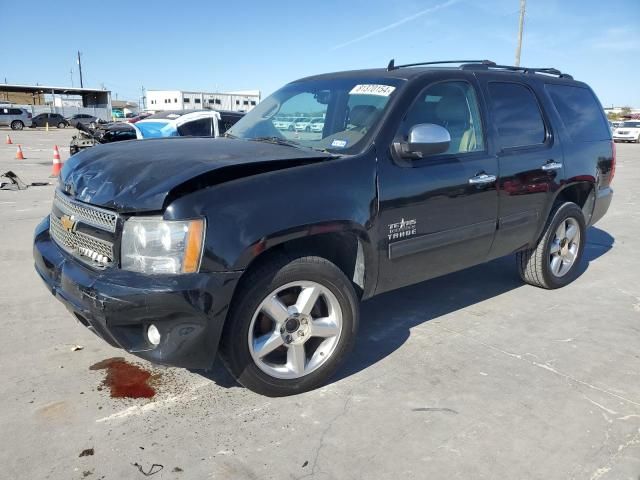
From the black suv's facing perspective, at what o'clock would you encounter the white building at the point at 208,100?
The white building is roughly at 4 o'clock from the black suv.

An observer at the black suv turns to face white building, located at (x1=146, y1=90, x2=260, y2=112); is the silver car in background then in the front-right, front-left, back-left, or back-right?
front-left

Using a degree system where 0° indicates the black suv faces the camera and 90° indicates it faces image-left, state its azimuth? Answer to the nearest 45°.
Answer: approximately 45°

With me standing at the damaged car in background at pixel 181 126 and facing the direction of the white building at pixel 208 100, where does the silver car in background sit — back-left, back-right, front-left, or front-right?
front-left

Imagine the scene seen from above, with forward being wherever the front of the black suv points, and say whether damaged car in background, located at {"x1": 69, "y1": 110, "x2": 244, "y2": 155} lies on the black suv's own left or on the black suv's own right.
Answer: on the black suv's own right

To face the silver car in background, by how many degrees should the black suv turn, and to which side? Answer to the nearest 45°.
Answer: approximately 90° to its right
